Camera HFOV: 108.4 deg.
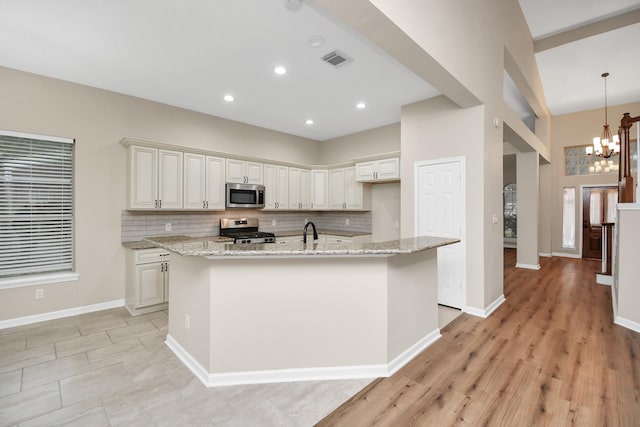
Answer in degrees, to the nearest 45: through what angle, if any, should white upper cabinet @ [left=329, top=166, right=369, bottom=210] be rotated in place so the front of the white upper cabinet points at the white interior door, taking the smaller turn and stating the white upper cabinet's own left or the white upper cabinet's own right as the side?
approximately 90° to the white upper cabinet's own left

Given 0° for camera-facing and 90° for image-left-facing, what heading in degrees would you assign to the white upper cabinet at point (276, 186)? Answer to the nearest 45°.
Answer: approximately 315°

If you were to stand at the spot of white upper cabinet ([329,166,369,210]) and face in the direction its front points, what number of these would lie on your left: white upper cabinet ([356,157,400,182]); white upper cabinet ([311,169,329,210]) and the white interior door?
2

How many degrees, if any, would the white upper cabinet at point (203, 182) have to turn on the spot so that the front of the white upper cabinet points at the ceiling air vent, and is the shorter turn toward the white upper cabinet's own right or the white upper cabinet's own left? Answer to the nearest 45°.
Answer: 0° — it already faces it

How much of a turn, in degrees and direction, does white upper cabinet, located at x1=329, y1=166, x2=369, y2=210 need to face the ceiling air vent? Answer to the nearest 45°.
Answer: approximately 45° to its left

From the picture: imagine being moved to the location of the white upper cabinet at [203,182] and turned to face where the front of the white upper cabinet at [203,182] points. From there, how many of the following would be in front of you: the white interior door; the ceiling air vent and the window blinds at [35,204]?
2

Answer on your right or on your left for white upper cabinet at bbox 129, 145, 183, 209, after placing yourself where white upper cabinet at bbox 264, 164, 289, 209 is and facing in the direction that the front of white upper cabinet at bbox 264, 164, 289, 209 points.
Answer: on your right
